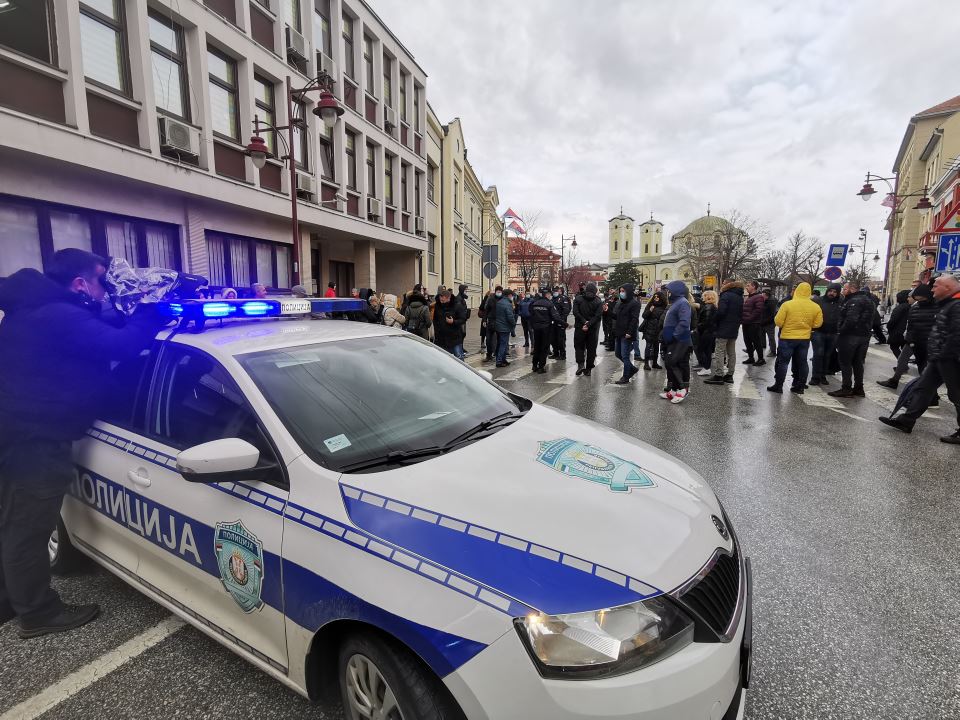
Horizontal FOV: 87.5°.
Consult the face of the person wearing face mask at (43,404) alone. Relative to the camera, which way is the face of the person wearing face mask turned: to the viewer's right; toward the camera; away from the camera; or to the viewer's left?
to the viewer's right

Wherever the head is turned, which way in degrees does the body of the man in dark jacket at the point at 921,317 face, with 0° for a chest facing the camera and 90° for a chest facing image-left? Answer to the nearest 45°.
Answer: approximately 90°

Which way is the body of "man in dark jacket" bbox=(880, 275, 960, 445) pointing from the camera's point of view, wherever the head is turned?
to the viewer's left

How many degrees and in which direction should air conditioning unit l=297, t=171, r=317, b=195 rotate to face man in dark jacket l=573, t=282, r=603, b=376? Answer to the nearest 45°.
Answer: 0° — it already faces them

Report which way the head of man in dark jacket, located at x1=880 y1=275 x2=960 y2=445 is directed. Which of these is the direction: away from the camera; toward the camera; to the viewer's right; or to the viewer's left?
to the viewer's left

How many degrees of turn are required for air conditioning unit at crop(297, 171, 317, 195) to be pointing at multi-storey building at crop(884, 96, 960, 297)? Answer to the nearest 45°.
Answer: approximately 45° to its left

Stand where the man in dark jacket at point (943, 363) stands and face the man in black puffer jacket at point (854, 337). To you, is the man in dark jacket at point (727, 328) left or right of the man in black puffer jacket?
left

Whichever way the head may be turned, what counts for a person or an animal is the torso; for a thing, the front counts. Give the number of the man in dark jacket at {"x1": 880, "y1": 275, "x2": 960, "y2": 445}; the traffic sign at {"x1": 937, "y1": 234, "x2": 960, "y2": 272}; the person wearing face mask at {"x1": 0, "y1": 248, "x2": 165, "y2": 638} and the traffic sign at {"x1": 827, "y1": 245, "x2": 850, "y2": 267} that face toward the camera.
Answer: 2

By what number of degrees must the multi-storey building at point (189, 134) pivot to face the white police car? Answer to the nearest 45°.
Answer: approximately 45° to its right

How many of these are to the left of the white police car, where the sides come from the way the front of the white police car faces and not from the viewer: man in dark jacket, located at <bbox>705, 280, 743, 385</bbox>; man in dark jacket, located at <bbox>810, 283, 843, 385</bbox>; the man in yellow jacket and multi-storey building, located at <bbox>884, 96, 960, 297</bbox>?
4

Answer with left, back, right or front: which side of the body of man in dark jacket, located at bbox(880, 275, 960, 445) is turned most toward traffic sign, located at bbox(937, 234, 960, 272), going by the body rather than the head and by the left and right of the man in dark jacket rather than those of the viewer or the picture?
right

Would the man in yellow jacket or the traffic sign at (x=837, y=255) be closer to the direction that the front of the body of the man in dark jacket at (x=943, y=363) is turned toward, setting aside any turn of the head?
the man in yellow jacket

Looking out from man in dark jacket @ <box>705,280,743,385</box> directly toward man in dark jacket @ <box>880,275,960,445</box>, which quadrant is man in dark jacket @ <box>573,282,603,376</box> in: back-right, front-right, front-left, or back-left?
back-right

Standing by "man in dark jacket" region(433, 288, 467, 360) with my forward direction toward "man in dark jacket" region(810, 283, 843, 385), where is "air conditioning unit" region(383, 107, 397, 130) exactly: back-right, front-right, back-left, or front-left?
back-left
